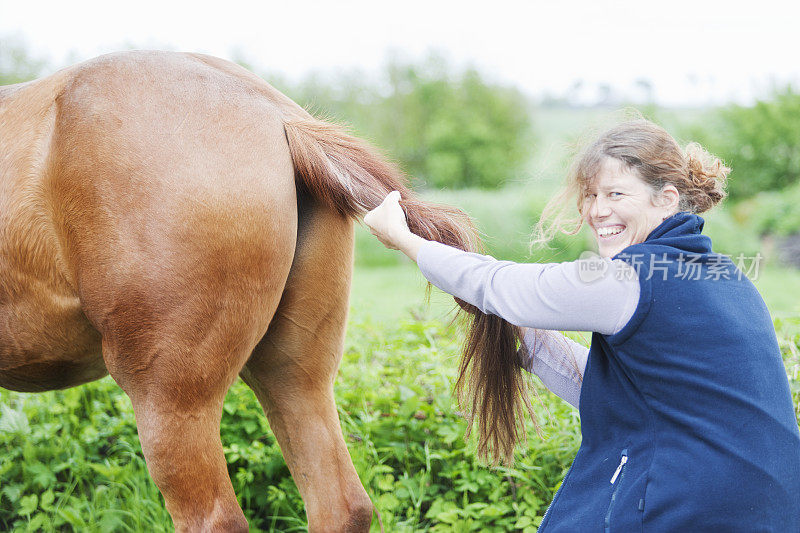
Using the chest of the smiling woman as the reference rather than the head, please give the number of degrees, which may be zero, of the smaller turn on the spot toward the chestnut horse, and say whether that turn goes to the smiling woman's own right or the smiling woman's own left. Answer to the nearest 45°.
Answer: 0° — they already face it

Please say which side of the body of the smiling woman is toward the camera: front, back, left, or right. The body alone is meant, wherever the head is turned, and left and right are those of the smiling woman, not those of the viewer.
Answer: left
